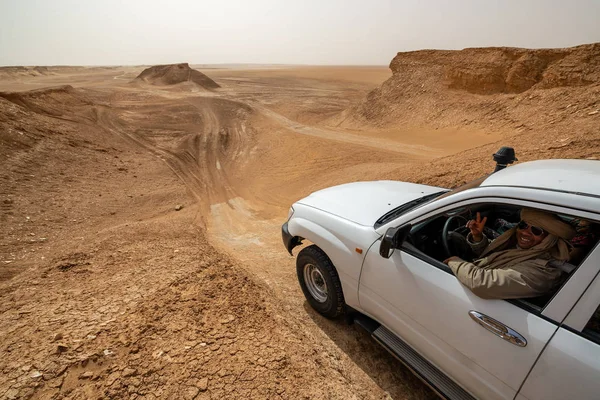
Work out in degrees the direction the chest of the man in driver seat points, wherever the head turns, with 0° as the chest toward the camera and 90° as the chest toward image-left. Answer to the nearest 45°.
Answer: approximately 45°

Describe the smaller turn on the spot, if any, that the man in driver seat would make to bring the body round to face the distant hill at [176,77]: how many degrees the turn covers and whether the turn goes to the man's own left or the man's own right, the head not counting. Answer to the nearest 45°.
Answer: approximately 90° to the man's own right

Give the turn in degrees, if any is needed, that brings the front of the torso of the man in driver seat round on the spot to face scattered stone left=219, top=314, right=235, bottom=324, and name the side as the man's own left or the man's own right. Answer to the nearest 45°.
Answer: approximately 45° to the man's own right

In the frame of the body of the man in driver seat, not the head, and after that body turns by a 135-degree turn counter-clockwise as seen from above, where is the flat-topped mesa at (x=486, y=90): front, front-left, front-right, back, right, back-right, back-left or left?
left

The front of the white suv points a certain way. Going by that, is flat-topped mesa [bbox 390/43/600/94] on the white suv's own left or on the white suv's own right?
on the white suv's own right

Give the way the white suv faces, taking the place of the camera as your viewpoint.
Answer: facing away from the viewer and to the left of the viewer

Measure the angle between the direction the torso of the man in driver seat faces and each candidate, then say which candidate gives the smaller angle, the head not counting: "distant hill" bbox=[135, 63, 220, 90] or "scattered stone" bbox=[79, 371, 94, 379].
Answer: the scattered stone
